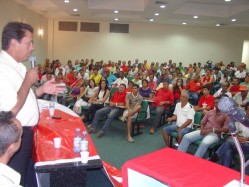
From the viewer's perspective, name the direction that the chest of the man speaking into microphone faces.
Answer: to the viewer's right

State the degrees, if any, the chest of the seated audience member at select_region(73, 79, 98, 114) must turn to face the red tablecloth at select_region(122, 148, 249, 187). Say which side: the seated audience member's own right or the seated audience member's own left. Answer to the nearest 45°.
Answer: approximately 45° to the seated audience member's own left

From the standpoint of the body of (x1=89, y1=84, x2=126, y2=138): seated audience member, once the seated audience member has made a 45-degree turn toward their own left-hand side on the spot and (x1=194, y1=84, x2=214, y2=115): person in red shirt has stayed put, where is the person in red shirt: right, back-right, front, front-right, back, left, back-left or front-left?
left

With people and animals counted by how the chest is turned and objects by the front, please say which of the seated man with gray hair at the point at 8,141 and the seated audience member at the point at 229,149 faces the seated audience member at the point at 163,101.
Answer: the seated man with gray hair at the point at 8,141

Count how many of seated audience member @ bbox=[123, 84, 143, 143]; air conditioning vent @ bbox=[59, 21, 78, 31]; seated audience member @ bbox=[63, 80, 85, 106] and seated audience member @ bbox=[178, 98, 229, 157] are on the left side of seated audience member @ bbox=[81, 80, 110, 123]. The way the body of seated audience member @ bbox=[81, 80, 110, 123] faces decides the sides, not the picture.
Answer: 2

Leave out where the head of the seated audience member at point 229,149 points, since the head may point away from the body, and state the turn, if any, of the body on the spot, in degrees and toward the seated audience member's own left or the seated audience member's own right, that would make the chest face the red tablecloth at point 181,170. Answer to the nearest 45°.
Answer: approximately 45° to the seated audience member's own left

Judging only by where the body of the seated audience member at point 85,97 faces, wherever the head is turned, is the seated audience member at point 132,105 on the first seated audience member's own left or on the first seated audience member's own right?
on the first seated audience member's own left

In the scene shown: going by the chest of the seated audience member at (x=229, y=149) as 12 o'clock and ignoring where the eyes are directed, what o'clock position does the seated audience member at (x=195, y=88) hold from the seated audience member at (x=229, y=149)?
the seated audience member at (x=195, y=88) is roughly at 4 o'clock from the seated audience member at (x=229, y=149).

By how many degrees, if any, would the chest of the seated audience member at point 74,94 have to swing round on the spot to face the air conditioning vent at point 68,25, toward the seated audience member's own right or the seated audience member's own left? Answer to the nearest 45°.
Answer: approximately 135° to the seated audience member's own right

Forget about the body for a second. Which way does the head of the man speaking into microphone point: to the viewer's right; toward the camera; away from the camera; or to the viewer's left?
to the viewer's right
